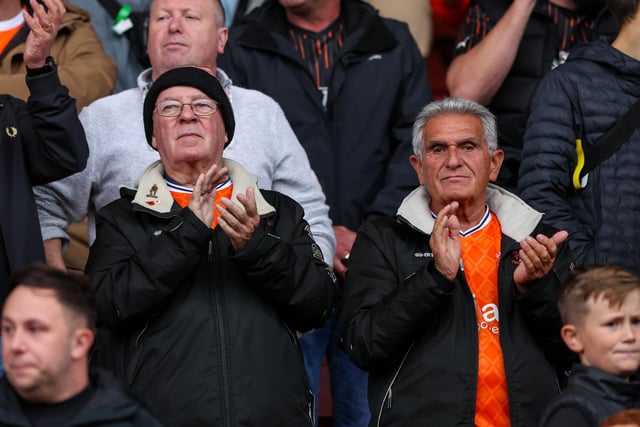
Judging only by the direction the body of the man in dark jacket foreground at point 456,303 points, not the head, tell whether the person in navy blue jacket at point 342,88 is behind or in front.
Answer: behind

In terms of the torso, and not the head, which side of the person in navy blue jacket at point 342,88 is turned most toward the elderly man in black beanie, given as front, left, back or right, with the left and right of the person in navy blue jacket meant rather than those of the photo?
front

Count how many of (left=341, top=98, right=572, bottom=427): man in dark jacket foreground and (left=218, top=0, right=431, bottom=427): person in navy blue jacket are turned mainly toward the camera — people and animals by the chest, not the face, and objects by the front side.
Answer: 2

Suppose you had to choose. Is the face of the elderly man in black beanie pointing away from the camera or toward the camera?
toward the camera

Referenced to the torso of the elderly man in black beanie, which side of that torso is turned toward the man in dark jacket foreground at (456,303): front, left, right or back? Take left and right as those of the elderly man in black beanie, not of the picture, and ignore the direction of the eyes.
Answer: left

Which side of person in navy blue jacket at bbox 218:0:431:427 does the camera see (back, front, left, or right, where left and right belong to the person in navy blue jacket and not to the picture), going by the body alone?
front

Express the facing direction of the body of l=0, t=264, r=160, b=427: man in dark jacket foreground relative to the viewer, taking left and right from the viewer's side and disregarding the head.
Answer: facing the viewer and to the left of the viewer

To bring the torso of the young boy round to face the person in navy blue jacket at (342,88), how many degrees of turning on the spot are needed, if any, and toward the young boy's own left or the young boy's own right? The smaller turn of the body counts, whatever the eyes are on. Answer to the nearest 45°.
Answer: approximately 180°

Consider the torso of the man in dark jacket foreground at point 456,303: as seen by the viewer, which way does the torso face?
toward the camera

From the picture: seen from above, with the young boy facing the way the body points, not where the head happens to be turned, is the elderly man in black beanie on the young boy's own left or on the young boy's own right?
on the young boy's own right

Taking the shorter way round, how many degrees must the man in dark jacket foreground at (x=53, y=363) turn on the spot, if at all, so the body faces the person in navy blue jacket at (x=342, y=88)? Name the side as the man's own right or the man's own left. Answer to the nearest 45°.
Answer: approximately 180°

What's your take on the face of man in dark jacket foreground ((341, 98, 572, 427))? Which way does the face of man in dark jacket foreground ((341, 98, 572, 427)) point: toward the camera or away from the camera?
toward the camera

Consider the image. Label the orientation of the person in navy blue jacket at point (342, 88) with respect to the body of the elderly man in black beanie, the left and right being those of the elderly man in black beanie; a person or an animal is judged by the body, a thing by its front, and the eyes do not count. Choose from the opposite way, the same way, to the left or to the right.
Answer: the same way

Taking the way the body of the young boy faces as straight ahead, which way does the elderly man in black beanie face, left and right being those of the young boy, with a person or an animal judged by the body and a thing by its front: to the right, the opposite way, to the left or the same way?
the same way

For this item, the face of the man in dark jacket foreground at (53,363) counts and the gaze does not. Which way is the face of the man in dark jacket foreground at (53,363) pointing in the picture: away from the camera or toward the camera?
toward the camera
